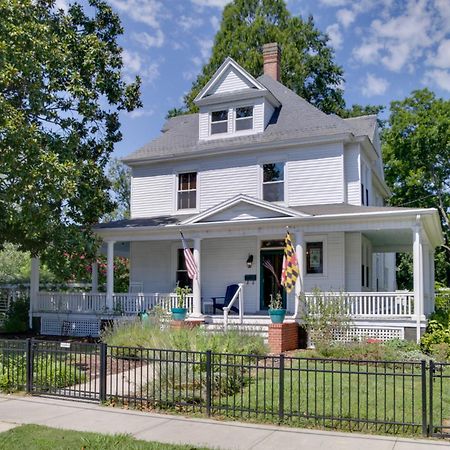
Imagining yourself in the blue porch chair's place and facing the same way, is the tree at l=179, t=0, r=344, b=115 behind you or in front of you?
behind

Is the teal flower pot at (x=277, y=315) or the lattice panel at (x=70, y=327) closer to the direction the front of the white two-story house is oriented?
the teal flower pot

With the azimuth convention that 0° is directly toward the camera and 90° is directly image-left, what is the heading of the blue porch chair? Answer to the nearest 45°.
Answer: approximately 45°

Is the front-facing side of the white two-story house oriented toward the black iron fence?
yes

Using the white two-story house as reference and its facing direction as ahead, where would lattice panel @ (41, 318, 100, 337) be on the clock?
The lattice panel is roughly at 3 o'clock from the white two-story house.

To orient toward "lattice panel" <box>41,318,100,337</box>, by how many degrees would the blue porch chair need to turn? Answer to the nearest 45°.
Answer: approximately 45° to its right

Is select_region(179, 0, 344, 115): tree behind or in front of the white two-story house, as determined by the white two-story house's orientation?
behind

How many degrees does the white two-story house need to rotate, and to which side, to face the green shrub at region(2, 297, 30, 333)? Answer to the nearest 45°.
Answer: approximately 90° to its right

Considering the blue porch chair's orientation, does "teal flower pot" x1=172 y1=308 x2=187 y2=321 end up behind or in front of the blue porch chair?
in front

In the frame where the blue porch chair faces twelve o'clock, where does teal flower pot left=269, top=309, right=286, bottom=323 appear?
The teal flower pot is roughly at 10 o'clock from the blue porch chair.

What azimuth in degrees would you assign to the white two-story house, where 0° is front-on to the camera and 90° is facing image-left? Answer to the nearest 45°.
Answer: approximately 0°
